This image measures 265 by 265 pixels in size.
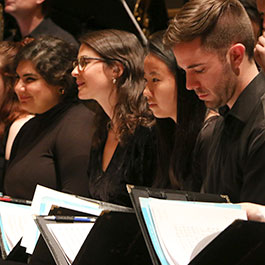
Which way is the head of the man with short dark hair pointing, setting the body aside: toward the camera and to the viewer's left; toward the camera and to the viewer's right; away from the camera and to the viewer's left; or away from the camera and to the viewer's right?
toward the camera and to the viewer's left

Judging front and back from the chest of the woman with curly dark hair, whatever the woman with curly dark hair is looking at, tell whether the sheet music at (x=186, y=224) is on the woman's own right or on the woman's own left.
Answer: on the woman's own left

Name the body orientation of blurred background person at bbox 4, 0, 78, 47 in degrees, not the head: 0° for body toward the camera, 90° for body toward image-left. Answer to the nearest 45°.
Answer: approximately 45°

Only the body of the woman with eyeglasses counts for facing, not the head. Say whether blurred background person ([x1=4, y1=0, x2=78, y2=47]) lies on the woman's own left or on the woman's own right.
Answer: on the woman's own right

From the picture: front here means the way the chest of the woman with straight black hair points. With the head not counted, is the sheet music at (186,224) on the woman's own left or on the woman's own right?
on the woman's own left

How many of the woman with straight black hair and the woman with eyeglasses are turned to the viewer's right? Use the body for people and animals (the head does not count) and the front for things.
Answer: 0
